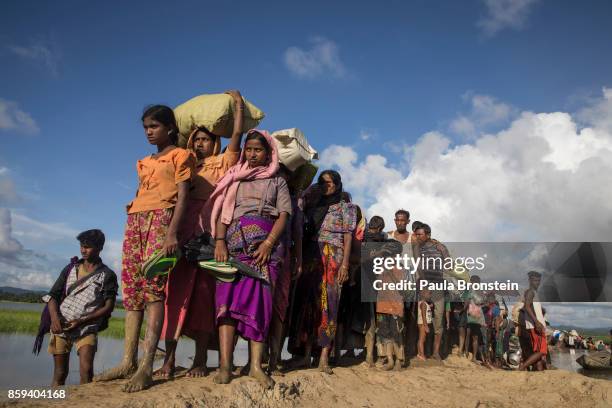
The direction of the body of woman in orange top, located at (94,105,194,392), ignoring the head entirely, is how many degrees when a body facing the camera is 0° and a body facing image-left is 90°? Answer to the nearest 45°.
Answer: approximately 45°

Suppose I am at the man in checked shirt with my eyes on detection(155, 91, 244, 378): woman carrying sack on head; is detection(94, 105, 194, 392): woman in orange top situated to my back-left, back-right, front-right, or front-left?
front-right

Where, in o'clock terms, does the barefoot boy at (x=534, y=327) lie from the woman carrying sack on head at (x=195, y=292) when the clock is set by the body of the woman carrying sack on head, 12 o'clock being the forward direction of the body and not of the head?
The barefoot boy is roughly at 7 o'clock from the woman carrying sack on head.

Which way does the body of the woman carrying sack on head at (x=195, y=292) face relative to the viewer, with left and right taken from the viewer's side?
facing the viewer and to the left of the viewer

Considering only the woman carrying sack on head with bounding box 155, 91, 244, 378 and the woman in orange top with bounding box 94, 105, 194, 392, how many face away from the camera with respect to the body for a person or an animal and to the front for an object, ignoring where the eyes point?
0

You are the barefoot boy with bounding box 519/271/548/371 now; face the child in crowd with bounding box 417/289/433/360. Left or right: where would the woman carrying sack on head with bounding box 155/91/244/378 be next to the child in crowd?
left

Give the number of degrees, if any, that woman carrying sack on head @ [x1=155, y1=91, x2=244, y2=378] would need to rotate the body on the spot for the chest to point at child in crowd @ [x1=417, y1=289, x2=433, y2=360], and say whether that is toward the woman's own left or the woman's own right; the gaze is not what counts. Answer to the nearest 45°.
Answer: approximately 180°

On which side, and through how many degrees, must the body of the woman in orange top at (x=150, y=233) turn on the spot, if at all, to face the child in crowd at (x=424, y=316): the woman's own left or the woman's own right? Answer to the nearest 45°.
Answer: approximately 180°

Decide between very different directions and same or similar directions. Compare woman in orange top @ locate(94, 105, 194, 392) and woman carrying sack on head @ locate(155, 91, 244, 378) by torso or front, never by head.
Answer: same or similar directions

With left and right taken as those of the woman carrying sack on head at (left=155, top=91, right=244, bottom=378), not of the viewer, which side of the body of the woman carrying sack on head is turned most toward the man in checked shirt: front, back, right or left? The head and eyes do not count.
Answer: right

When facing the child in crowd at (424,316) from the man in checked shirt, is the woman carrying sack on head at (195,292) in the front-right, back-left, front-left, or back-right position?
front-right

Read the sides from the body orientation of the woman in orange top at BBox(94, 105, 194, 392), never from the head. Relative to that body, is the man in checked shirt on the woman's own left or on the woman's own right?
on the woman's own right
